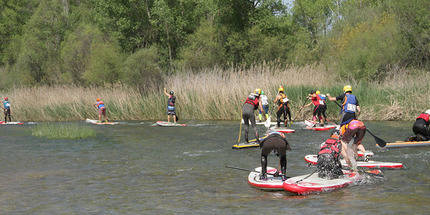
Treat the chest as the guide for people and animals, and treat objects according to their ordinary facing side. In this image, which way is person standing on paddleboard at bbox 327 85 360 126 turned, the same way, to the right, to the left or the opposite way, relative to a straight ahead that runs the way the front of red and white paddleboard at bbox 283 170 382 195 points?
to the right

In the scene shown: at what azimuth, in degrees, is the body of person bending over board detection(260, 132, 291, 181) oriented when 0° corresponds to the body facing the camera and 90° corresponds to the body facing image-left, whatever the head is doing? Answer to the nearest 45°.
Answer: approximately 180°

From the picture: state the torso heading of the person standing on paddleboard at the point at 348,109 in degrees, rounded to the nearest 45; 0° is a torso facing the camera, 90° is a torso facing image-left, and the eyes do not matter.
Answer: approximately 135°

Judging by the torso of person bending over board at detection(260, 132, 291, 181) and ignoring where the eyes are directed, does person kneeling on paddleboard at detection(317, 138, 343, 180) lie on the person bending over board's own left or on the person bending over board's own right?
on the person bending over board's own right

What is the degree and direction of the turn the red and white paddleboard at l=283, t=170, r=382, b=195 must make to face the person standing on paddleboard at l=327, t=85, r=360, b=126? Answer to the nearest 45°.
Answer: approximately 135° to its right

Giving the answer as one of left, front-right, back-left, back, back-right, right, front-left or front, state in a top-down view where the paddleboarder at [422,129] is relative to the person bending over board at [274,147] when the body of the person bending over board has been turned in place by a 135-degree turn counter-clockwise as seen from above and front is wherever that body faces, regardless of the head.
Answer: back
